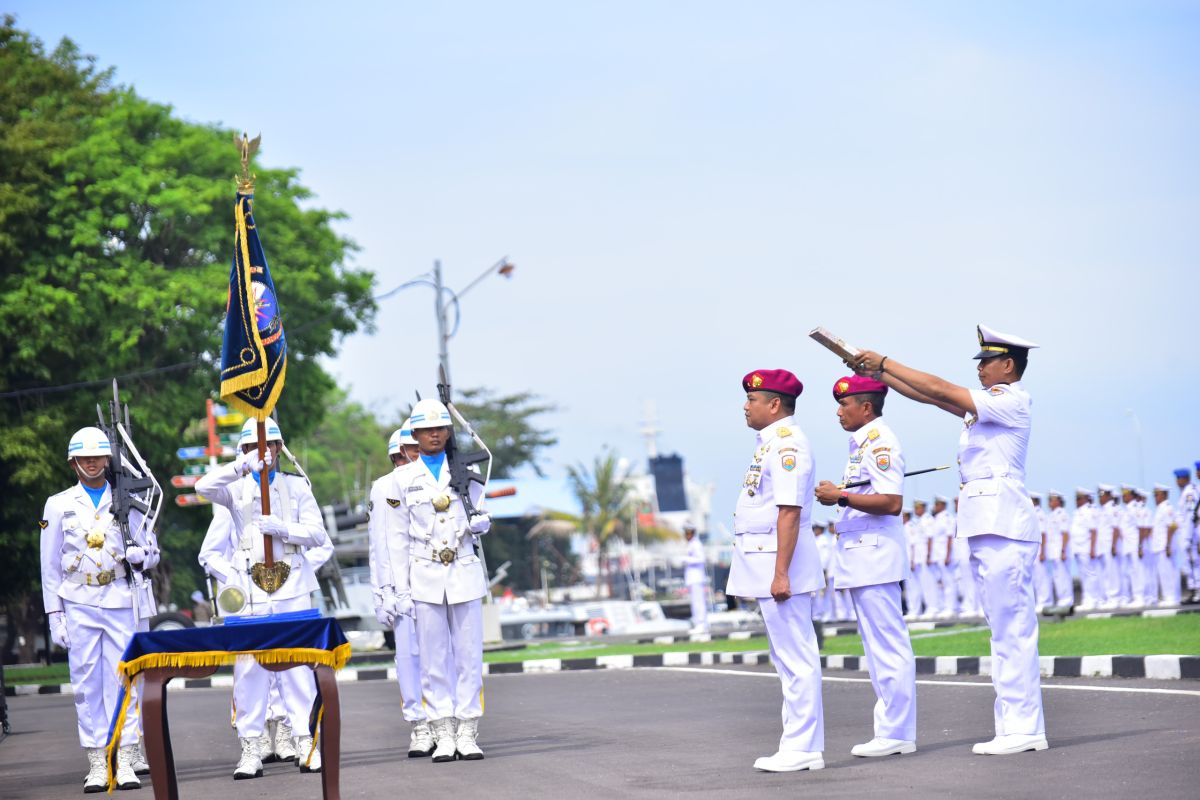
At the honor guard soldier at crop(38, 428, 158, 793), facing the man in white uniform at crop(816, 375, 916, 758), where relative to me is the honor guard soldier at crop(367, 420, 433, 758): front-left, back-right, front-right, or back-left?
front-left

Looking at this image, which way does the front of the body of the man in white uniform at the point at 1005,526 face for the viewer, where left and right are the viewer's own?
facing to the left of the viewer

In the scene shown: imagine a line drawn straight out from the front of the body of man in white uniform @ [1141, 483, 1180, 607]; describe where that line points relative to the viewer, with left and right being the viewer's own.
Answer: facing the viewer and to the left of the viewer

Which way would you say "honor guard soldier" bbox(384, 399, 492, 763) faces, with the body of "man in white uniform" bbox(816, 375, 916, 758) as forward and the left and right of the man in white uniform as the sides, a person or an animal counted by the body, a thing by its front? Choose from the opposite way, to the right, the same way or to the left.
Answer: to the left

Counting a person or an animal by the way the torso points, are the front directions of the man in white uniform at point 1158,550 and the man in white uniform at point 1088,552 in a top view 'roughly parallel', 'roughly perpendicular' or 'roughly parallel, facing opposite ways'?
roughly parallel

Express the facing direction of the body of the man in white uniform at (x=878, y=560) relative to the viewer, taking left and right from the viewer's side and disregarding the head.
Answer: facing to the left of the viewer

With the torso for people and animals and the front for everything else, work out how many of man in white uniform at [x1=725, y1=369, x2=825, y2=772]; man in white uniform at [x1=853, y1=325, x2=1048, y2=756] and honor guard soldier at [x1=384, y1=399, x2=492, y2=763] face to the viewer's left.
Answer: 2

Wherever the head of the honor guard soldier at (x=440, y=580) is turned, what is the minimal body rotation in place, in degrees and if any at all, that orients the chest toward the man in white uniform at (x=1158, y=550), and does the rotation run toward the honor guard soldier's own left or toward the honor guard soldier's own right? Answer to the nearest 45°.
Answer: approximately 135° to the honor guard soldier's own left

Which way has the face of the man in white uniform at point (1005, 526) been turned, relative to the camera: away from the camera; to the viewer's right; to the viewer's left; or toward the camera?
to the viewer's left

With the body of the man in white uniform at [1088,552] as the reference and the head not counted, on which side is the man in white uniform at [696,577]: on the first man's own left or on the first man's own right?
on the first man's own right

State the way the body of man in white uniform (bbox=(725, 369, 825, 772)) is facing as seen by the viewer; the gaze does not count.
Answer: to the viewer's left

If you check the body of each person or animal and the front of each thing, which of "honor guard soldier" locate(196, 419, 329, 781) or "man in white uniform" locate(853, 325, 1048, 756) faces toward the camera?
the honor guard soldier

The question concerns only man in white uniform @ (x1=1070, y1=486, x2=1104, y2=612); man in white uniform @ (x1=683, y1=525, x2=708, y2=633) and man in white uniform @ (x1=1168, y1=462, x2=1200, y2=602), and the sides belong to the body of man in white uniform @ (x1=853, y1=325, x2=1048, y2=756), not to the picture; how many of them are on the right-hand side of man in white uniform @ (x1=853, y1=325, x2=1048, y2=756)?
3

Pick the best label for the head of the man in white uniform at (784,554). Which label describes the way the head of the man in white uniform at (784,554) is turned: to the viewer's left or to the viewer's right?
to the viewer's left

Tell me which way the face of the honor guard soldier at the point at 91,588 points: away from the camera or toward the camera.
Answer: toward the camera

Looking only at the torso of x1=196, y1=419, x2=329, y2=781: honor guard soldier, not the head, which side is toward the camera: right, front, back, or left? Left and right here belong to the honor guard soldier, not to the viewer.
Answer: front

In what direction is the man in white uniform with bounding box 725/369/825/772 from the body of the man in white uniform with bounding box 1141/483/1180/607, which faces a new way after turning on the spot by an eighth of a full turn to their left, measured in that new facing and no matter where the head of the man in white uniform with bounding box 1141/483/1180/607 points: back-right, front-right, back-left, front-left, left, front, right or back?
front
